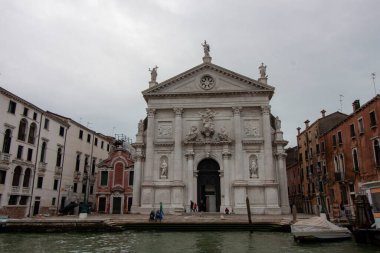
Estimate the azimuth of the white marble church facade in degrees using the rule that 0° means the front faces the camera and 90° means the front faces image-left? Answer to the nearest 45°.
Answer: approximately 0°

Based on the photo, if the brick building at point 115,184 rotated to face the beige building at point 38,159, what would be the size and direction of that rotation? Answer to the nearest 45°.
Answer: approximately 45° to its right

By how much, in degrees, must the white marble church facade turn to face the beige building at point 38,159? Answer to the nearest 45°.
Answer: approximately 90° to its right

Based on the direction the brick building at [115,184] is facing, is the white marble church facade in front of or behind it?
in front

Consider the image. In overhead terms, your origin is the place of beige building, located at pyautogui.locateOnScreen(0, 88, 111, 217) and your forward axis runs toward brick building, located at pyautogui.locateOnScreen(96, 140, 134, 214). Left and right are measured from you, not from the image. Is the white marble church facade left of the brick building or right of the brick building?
right

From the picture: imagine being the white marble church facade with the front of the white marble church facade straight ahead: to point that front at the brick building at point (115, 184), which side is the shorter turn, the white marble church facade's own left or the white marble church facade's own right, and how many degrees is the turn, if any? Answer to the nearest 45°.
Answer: approximately 135° to the white marble church facade's own right

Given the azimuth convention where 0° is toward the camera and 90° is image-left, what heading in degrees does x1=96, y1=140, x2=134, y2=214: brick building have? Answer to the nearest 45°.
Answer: approximately 0°

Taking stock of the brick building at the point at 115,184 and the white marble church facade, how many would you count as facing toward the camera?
2
